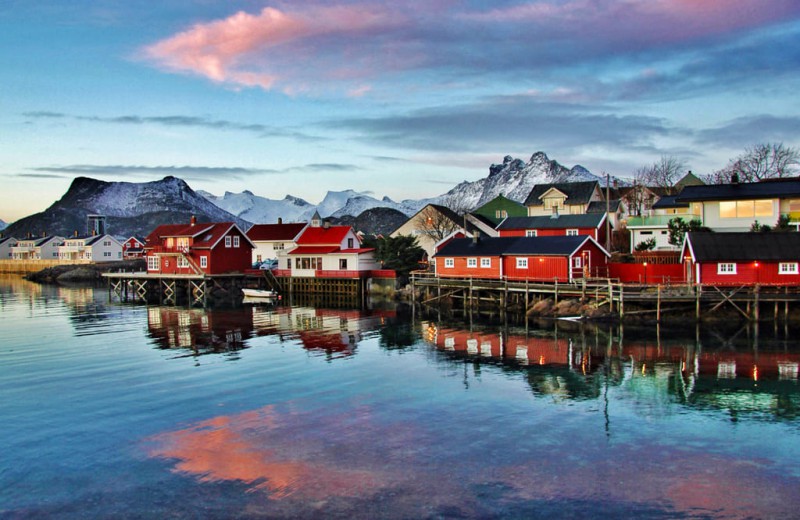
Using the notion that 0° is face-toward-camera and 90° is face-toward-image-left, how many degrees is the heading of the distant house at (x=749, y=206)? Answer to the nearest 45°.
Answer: approximately 0°

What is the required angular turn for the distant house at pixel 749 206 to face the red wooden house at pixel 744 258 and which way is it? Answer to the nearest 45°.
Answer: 0° — it already faces it

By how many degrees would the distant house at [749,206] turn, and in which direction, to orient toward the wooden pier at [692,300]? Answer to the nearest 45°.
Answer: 0° — it already faces it
